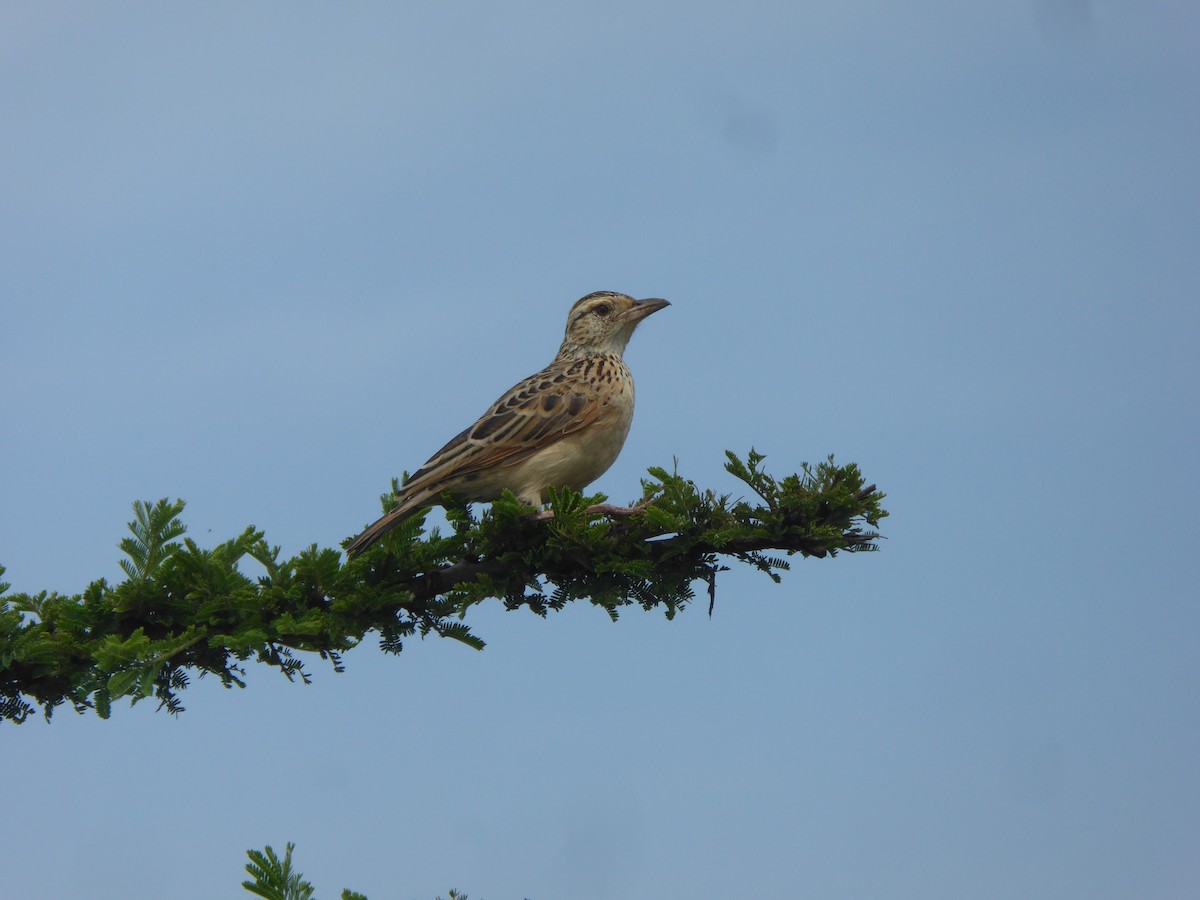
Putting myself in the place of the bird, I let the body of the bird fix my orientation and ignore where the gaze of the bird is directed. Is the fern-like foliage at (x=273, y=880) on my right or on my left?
on my right

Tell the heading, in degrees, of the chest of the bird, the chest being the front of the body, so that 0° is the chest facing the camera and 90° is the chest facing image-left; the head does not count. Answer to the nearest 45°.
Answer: approximately 270°
